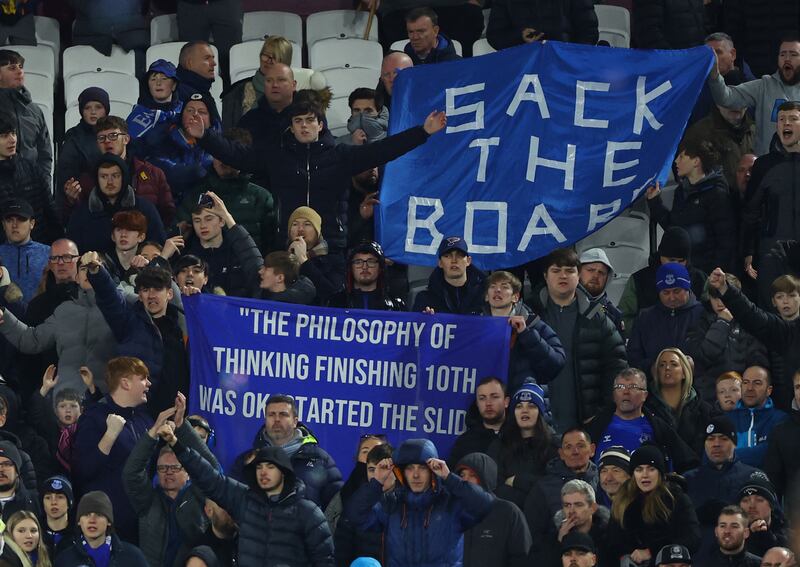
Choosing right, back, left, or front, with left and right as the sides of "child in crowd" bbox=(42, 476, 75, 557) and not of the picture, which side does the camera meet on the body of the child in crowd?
front

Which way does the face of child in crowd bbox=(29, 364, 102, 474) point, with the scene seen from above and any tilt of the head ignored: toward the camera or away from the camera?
toward the camera

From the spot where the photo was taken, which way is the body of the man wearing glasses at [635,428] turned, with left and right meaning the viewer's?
facing the viewer

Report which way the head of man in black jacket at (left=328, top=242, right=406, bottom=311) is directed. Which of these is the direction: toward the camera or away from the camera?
toward the camera

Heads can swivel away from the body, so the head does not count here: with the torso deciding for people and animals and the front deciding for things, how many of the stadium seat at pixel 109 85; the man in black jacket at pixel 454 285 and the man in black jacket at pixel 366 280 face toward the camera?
3

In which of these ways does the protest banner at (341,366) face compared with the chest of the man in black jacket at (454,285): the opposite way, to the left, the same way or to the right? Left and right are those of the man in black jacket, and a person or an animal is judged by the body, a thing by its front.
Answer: the same way

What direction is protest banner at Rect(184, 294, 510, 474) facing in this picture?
toward the camera

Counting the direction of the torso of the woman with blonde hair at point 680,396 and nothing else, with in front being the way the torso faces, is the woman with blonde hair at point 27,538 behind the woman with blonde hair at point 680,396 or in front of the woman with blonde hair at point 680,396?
in front

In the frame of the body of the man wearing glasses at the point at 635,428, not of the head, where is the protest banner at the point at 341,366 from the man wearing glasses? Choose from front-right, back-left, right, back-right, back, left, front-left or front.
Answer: right

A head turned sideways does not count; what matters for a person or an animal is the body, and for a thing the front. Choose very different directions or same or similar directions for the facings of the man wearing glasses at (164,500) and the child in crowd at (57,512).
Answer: same or similar directions

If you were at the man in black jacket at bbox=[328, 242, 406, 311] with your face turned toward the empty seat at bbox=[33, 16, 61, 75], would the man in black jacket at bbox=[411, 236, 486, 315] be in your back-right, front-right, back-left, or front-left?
back-right

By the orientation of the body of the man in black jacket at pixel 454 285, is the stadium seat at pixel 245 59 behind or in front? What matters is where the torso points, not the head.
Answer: behind

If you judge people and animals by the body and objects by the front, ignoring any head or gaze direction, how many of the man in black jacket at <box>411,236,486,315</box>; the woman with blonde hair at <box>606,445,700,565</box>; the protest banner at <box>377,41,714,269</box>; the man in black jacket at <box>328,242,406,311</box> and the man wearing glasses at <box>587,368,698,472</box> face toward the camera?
5
